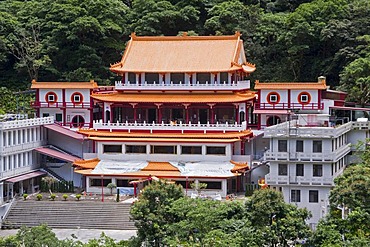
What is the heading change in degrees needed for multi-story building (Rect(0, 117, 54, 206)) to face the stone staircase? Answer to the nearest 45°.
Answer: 0° — it already faces it

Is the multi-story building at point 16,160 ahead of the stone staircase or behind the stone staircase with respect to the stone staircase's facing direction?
behind

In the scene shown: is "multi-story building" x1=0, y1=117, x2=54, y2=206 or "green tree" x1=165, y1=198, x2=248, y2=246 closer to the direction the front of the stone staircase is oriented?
the green tree

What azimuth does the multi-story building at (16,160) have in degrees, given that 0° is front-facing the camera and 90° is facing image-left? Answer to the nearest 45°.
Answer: approximately 315°

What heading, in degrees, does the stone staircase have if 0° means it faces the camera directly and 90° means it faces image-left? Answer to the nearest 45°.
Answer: approximately 0°
